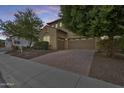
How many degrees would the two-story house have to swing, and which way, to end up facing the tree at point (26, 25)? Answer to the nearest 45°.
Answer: approximately 45° to its right

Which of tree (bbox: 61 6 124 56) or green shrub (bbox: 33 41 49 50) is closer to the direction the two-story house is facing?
the green shrub

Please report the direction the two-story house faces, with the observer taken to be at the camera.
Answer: facing the viewer and to the left of the viewer

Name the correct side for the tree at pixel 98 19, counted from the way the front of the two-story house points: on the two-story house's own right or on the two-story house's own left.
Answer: on the two-story house's own left
